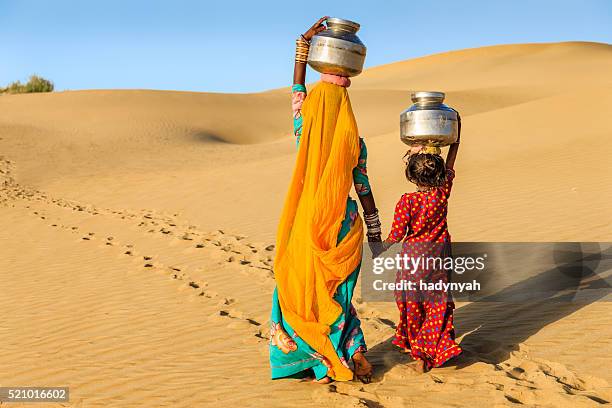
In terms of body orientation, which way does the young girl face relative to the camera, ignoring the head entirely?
away from the camera

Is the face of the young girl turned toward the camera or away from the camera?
away from the camera

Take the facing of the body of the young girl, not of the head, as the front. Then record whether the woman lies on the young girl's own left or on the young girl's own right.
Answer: on the young girl's own left
